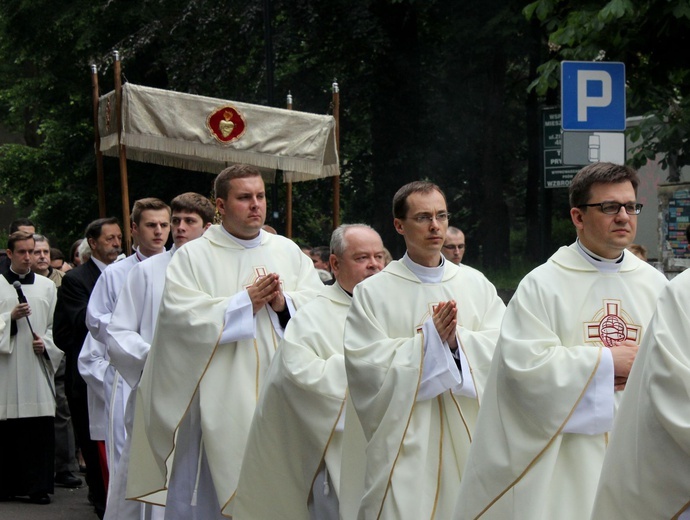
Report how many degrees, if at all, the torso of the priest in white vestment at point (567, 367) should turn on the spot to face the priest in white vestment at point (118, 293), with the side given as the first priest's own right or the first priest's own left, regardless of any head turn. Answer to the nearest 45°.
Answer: approximately 180°

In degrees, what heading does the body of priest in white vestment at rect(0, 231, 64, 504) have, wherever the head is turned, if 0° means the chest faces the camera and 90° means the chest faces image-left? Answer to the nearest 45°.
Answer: approximately 315°

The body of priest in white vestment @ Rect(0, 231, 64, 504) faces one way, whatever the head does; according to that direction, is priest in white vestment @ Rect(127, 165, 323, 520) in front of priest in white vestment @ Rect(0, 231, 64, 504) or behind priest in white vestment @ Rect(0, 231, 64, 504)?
in front

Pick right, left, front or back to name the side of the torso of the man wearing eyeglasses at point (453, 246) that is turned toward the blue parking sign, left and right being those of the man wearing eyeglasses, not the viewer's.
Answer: left

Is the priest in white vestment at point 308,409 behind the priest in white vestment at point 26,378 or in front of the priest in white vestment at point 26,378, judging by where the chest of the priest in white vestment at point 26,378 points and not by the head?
in front

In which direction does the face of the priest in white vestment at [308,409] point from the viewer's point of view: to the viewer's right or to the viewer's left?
to the viewer's right

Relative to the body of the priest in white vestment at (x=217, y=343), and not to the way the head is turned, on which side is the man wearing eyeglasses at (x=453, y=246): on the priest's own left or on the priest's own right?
on the priest's own left

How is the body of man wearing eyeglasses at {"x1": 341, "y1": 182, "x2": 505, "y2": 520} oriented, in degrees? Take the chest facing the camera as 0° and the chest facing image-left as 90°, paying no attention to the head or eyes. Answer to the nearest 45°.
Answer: approximately 315°

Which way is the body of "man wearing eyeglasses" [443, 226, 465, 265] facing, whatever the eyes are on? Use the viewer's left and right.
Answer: facing the viewer and to the right of the viewer

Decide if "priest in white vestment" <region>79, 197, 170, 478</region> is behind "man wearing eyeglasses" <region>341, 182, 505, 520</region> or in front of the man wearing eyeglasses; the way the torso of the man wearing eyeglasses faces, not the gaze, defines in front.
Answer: behind
